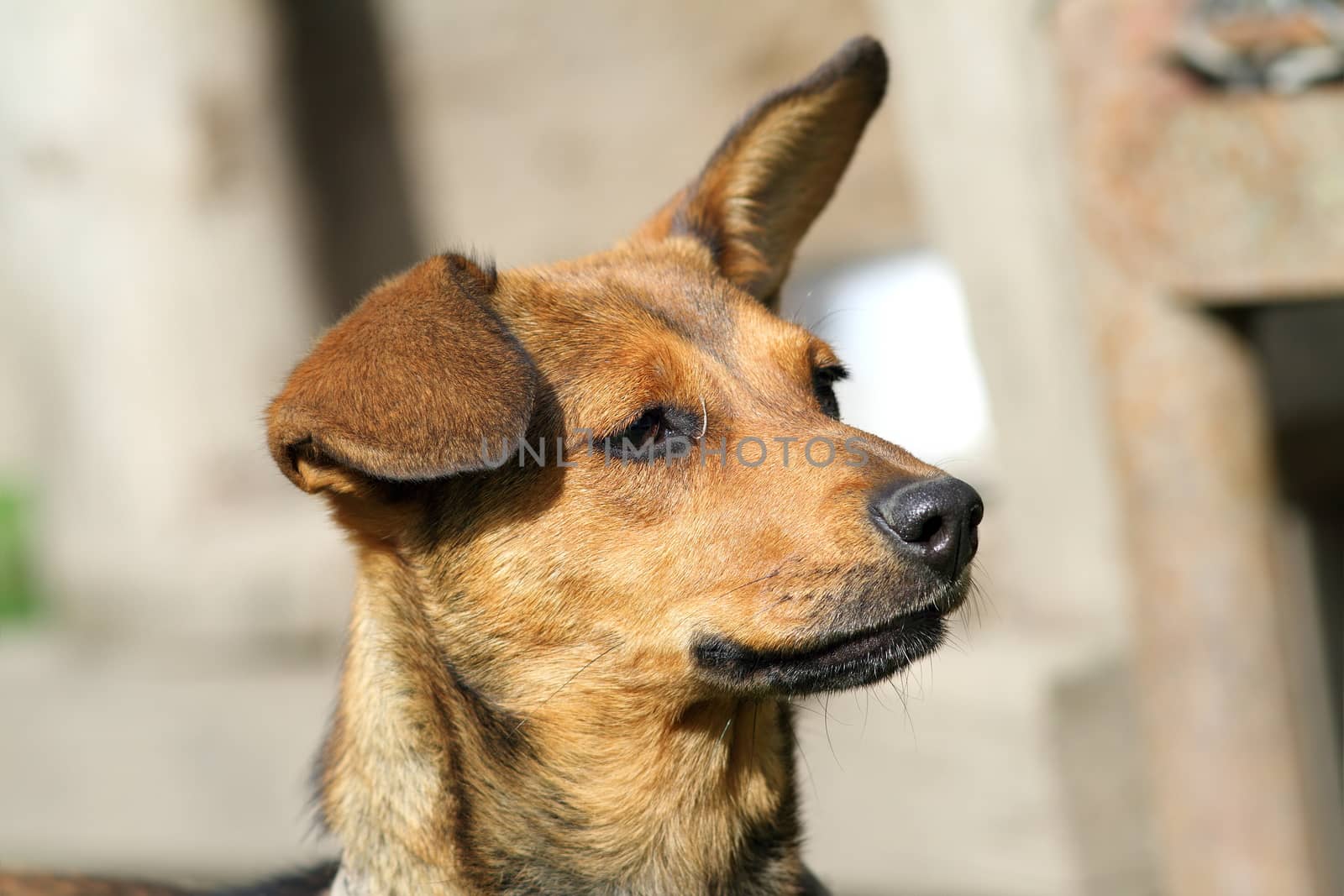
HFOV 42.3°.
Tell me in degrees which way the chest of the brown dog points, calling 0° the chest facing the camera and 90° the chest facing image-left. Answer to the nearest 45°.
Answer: approximately 315°

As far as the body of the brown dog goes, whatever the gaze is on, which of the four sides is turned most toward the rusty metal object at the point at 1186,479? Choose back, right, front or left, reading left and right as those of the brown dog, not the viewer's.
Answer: left
